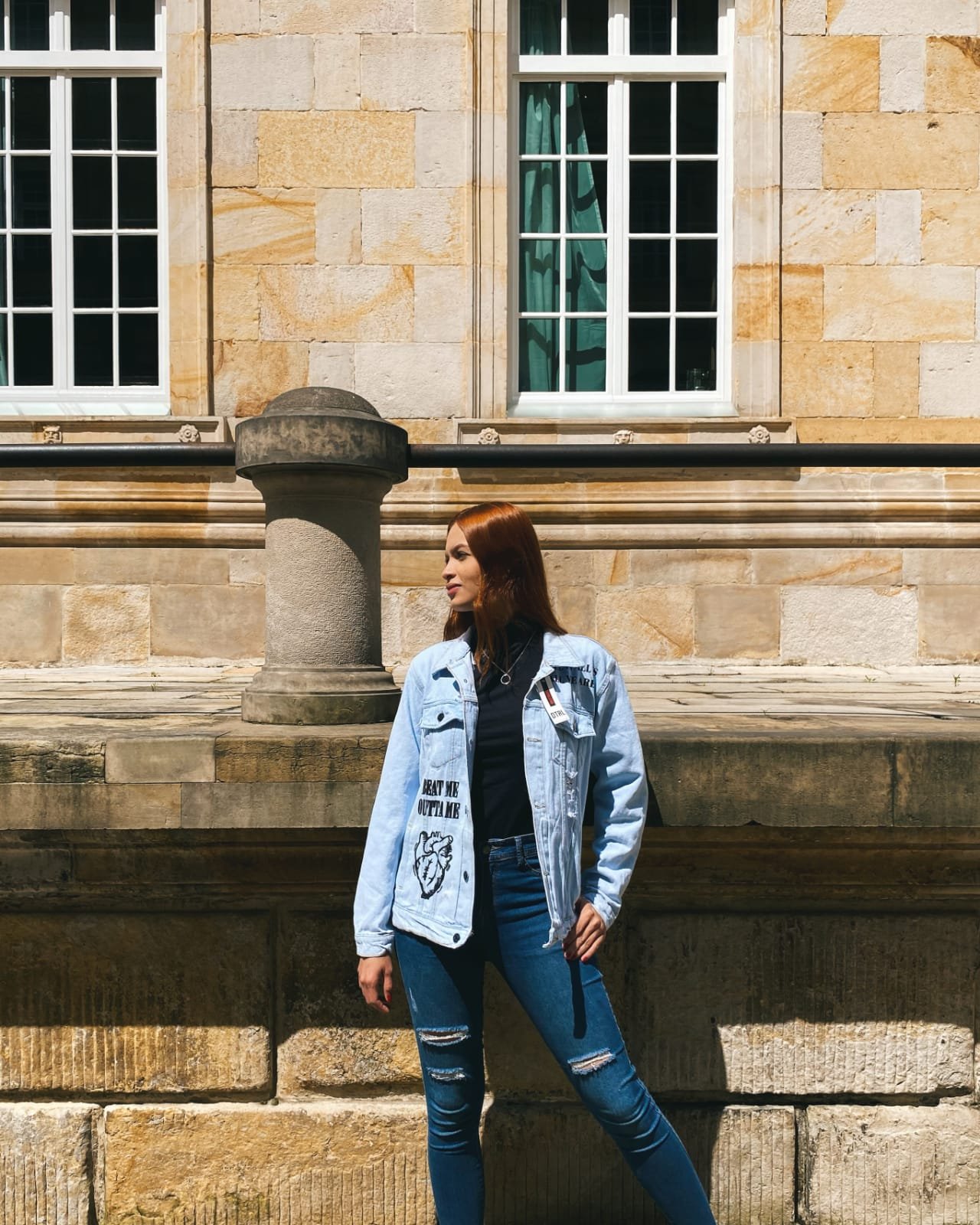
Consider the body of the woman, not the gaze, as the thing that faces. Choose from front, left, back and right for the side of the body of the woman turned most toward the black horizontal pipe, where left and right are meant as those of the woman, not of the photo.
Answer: back

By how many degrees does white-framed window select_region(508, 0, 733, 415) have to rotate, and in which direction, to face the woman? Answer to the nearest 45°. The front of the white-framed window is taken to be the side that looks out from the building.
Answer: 0° — it already faces them

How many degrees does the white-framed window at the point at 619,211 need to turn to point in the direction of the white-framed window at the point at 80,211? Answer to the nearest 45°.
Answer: approximately 90° to its right

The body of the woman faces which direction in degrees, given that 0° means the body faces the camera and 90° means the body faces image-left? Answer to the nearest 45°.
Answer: approximately 0°

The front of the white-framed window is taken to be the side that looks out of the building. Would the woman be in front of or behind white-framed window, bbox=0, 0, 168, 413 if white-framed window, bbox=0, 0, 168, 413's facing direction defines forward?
in front

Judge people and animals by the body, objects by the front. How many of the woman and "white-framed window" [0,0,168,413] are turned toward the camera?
2

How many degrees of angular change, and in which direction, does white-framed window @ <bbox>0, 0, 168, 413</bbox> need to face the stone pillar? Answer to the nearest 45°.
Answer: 0° — it already faces it

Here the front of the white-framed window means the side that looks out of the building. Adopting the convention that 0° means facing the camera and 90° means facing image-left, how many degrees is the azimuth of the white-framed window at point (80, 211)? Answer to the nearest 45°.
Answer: approximately 0°

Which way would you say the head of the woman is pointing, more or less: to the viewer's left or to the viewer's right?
to the viewer's left
